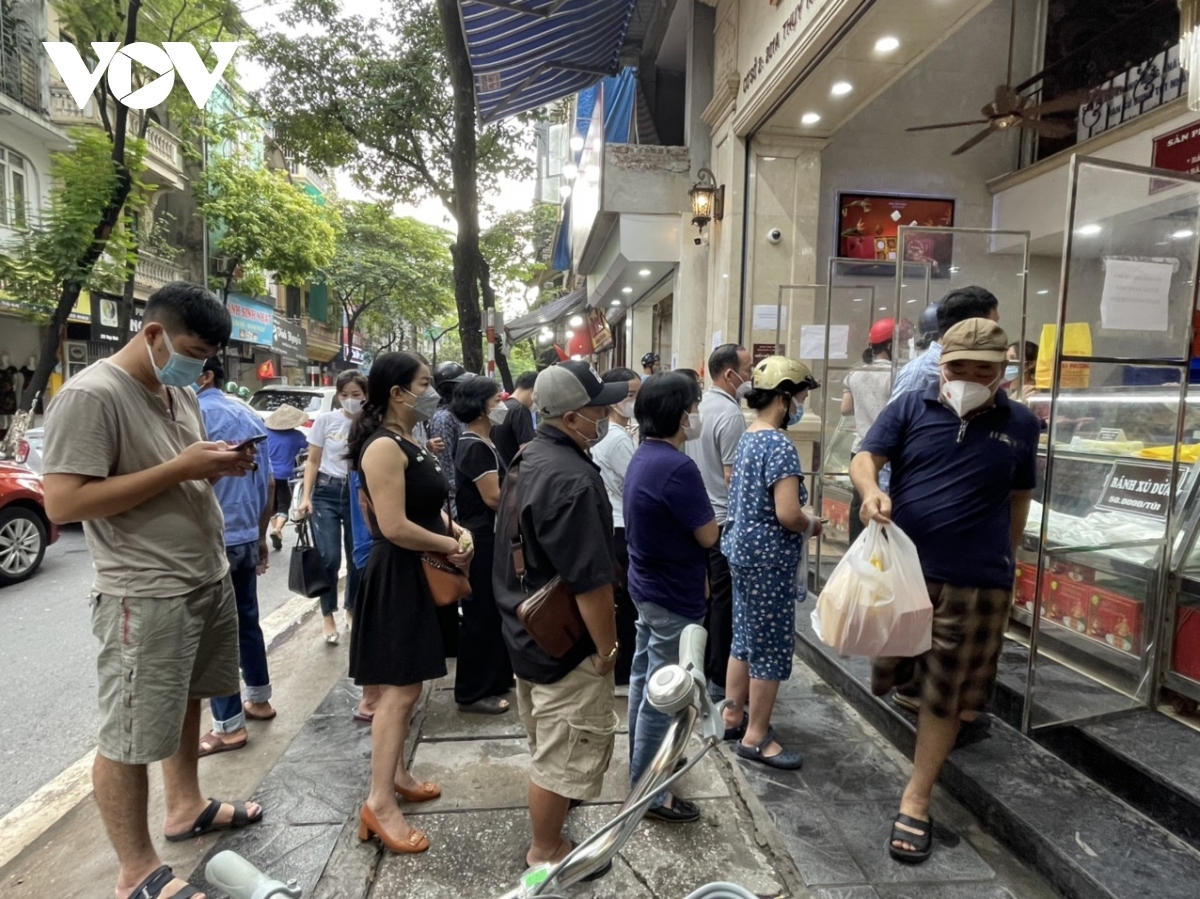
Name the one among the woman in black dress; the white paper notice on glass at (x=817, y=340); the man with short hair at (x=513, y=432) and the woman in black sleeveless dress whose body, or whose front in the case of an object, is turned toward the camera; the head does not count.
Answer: the white paper notice on glass

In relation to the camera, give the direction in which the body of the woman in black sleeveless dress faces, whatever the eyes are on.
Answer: to the viewer's right

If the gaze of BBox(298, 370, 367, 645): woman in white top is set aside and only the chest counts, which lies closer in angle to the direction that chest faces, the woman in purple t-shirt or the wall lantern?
the woman in purple t-shirt

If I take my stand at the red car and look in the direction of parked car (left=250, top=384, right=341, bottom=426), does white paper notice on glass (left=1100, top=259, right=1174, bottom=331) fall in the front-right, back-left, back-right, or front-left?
back-right

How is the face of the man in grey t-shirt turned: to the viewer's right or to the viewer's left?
to the viewer's right

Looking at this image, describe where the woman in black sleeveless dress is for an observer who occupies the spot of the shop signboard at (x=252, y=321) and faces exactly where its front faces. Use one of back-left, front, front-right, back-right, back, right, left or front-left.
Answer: front-right

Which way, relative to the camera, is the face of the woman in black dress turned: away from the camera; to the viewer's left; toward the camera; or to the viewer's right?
to the viewer's right

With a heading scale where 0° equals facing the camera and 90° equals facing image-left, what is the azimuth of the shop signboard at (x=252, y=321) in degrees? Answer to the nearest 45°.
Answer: approximately 315°

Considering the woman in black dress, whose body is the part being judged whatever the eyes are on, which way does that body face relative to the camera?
to the viewer's right

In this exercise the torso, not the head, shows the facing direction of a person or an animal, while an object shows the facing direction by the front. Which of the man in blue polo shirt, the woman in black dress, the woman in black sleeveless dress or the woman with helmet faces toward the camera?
the man in blue polo shirt

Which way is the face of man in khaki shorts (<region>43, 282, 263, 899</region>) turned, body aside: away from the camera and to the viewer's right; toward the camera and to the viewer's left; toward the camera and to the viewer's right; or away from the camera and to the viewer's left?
toward the camera and to the viewer's right

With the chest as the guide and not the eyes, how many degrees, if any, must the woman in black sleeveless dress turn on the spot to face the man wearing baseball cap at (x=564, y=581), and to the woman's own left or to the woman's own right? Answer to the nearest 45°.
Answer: approximately 45° to the woman's own right
